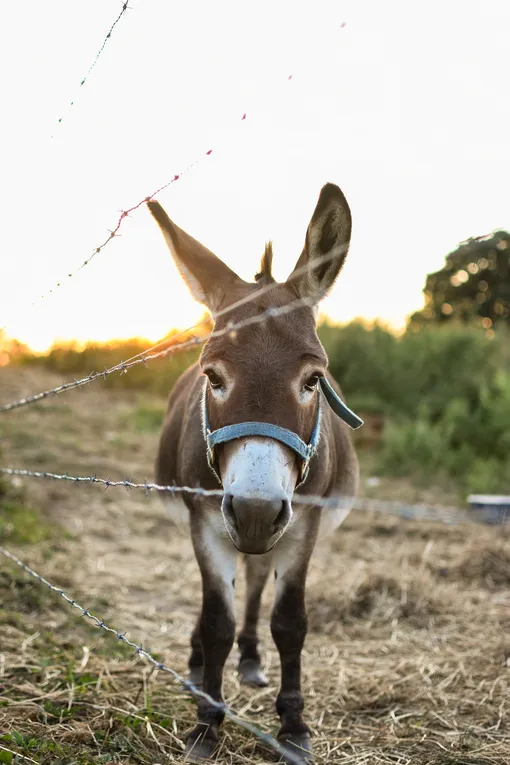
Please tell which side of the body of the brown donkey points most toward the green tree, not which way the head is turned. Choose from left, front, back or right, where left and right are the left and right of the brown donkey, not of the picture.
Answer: back

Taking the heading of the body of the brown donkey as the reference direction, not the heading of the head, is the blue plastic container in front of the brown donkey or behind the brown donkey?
behind

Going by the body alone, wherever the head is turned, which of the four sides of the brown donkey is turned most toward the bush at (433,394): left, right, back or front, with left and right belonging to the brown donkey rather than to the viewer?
back

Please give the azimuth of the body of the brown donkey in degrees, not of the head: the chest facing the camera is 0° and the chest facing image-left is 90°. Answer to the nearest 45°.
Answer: approximately 0°
